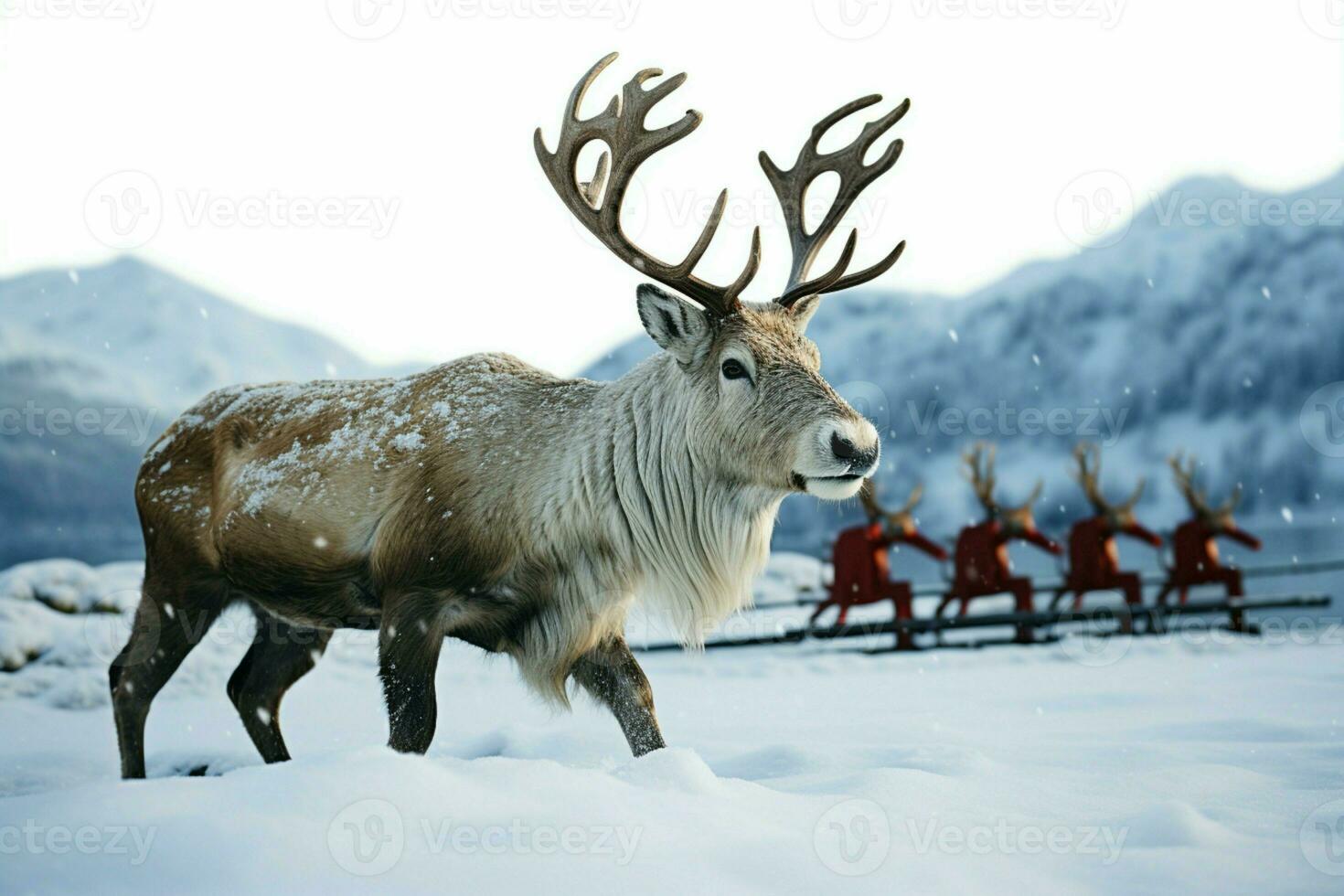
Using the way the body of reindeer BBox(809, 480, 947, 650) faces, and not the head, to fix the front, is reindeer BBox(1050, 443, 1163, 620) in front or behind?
in front

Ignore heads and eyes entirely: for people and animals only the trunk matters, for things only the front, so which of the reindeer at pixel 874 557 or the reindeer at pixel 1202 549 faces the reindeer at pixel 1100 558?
the reindeer at pixel 874 557

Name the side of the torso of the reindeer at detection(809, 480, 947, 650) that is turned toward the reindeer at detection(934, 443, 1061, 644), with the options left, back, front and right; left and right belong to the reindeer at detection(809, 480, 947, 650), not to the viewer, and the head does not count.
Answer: front

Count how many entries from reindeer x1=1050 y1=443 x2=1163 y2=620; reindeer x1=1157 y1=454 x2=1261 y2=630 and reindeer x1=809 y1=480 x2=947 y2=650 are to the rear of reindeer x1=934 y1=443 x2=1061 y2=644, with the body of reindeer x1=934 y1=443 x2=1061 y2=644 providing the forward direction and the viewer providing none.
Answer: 1

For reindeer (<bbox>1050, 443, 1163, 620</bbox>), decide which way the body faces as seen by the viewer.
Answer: to the viewer's right

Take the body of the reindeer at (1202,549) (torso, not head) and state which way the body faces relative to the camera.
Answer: to the viewer's right

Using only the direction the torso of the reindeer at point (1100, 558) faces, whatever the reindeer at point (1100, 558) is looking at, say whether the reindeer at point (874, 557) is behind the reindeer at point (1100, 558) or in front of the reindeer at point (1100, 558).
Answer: behind

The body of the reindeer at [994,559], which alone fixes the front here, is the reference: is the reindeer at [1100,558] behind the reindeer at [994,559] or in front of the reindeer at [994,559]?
in front

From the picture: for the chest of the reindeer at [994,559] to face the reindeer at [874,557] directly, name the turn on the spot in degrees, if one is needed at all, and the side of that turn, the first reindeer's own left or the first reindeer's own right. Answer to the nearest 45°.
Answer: approximately 180°

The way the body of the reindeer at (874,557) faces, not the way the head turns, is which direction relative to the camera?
to the viewer's right

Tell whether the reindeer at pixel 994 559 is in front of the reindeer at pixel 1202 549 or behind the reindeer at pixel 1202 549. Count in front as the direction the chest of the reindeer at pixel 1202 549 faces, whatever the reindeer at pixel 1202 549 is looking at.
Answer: behind

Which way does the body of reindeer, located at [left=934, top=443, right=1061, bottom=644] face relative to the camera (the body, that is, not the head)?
to the viewer's right

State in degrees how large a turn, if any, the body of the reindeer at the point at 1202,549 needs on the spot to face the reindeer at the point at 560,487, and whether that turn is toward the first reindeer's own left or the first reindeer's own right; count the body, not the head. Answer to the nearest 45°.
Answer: approximately 90° to the first reindeer's own right
